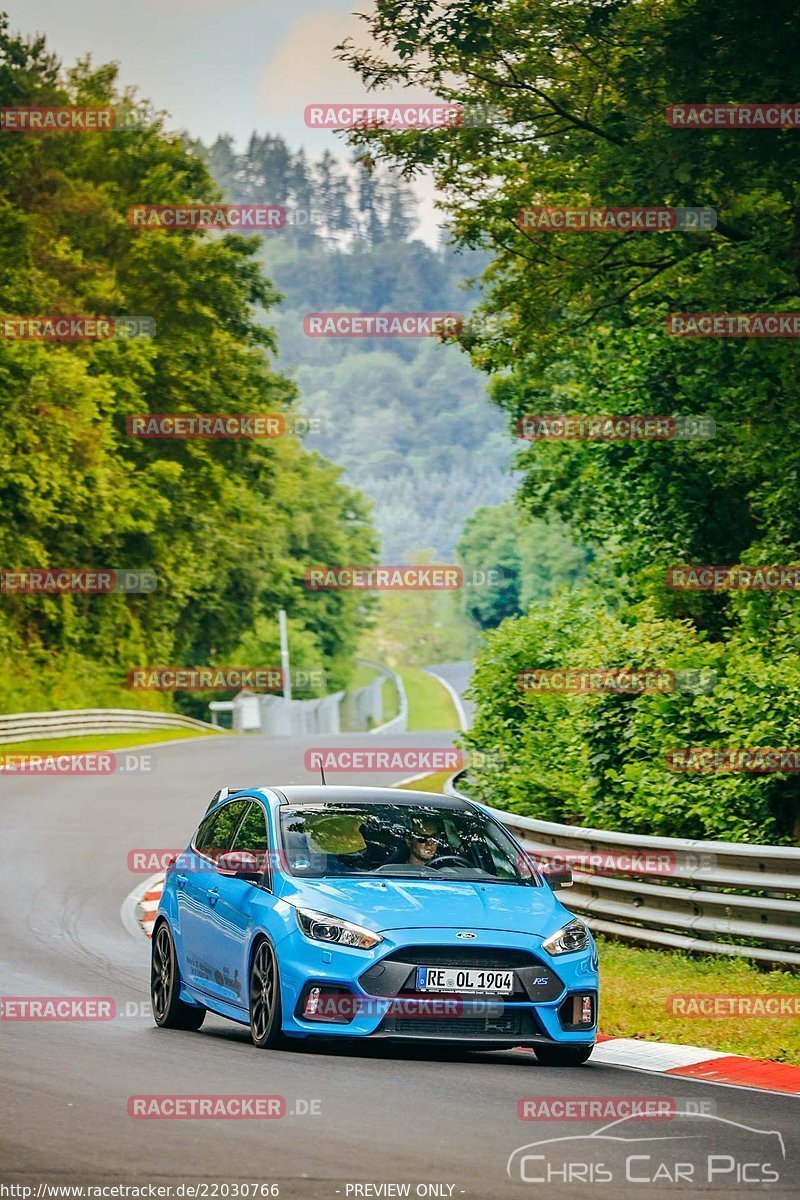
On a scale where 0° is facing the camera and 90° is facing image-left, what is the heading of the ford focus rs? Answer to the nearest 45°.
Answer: approximately 315°

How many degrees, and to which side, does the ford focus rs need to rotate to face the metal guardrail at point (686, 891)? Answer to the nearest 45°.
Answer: approximately 90° to its left

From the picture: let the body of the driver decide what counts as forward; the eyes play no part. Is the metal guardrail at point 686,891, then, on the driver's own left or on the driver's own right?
on the driver's own left

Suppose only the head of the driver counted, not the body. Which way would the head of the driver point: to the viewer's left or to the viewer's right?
to the viewer's right

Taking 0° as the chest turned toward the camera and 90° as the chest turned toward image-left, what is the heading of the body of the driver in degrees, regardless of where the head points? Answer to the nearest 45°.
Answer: approximately 315°
